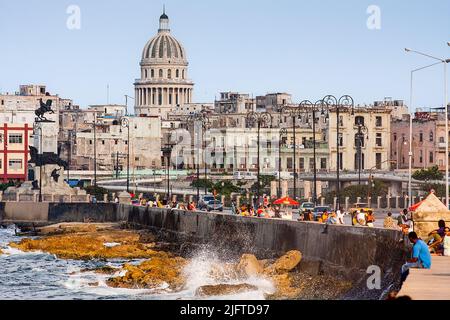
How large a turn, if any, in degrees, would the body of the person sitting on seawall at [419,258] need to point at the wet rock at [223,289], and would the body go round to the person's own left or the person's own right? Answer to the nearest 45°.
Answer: approximately 45° to the person's own right

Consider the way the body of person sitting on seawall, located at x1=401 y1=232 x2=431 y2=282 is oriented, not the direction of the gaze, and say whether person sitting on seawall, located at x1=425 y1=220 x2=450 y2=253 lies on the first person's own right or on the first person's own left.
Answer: on the first person's own right

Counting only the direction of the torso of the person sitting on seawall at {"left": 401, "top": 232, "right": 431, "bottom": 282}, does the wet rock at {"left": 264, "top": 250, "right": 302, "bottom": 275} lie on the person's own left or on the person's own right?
on the person's own right

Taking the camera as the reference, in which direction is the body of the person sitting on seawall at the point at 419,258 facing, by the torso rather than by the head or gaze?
to the viewer's left
